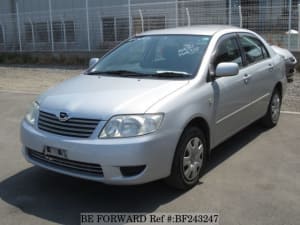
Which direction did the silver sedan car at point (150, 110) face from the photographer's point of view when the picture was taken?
facing the viewer and to the left of the viewer

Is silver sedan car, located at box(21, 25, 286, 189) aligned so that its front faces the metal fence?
no
